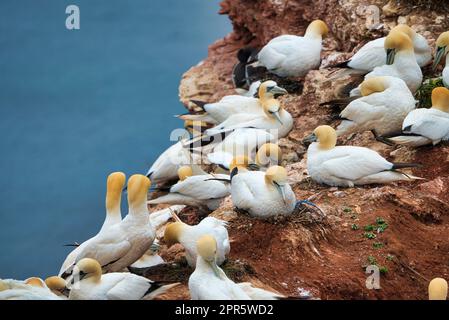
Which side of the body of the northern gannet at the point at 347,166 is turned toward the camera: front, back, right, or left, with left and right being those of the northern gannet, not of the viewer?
left

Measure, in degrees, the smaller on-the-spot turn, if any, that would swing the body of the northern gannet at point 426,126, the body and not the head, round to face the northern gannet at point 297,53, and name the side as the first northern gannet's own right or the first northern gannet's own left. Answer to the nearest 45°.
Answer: approximately 135° to the first northern gannet's own left

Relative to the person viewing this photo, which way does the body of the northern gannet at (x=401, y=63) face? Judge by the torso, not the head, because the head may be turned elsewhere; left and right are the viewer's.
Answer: facing to the right of the viewer

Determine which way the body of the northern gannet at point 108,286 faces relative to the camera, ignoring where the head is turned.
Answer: to the viewer's left

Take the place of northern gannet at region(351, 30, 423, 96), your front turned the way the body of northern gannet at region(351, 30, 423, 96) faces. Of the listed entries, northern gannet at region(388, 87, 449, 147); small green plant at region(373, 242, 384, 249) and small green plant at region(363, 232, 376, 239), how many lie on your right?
3

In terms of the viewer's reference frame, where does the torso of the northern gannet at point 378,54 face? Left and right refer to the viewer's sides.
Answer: facing to the right of the viewer

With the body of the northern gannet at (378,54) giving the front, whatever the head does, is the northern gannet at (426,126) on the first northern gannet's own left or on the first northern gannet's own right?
on the first northern gannet's own right

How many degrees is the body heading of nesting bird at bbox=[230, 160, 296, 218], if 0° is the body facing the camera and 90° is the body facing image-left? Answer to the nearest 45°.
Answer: approximately 315°

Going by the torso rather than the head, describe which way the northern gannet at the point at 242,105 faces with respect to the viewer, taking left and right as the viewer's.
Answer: facing to the right of the viewer

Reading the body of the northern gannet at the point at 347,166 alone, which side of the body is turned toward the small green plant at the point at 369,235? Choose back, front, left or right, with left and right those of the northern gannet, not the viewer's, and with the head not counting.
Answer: left

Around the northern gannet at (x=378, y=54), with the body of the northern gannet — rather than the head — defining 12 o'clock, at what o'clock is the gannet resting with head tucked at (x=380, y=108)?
The gannet resting with head tucked is roughly at 3 o'clock from the northern gannet.

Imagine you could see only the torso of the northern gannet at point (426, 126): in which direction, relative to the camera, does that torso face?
to the viewer's right

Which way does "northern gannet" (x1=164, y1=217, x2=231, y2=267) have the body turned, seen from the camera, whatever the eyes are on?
to the viewer's left
